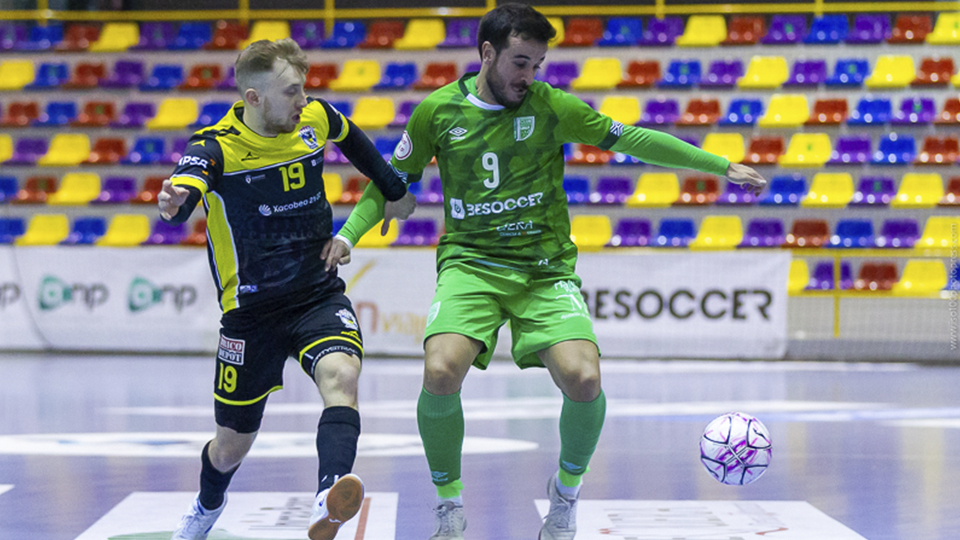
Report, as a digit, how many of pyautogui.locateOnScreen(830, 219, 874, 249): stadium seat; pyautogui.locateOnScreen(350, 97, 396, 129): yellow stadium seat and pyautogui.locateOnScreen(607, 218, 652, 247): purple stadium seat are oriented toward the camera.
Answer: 3

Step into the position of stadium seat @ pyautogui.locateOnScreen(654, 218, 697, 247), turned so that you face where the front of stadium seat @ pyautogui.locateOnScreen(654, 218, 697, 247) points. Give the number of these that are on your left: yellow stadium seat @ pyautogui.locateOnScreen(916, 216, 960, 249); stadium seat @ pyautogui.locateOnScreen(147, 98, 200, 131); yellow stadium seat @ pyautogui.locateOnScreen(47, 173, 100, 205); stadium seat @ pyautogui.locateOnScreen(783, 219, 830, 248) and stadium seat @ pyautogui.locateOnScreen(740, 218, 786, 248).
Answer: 3

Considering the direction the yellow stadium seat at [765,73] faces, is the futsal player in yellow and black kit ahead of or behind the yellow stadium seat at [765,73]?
ahead

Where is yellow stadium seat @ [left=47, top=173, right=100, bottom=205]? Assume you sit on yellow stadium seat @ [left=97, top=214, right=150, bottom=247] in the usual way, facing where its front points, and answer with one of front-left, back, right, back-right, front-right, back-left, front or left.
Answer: right

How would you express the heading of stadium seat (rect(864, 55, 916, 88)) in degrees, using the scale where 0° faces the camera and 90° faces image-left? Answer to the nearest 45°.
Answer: approximately 45°

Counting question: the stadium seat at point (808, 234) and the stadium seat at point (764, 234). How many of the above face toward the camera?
2

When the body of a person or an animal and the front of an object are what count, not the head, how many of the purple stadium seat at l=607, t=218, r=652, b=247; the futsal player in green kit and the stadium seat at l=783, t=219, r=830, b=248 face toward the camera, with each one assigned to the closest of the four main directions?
3

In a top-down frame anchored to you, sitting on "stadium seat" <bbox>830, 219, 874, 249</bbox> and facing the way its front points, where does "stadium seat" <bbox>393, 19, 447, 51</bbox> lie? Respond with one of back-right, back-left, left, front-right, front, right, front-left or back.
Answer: right

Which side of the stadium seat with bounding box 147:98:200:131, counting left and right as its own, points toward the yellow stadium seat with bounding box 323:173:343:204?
left

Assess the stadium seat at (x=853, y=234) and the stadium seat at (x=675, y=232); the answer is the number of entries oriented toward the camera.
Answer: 2
